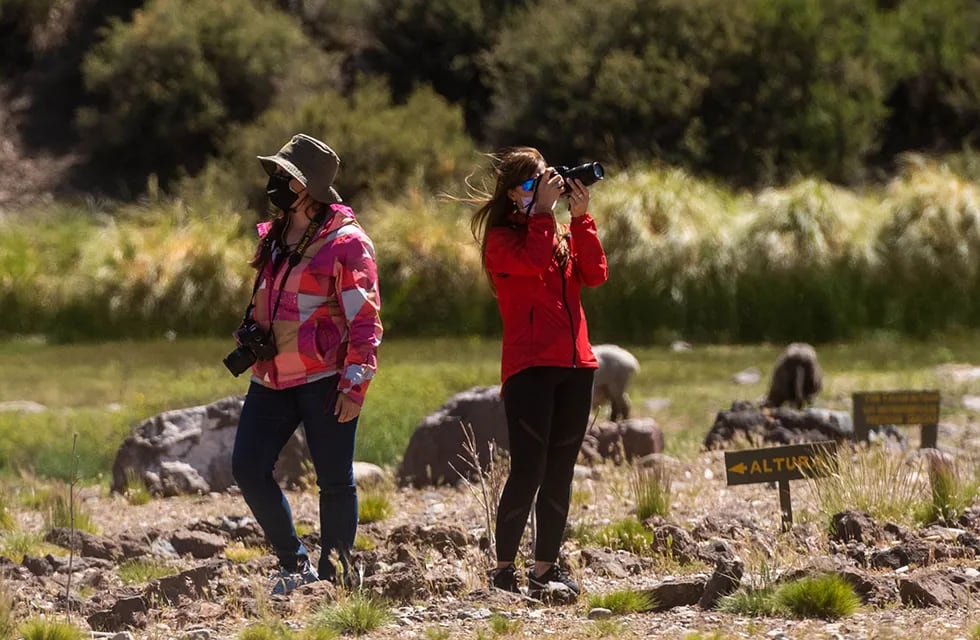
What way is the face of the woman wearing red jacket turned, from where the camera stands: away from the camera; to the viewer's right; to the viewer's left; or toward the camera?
to the viewer's right

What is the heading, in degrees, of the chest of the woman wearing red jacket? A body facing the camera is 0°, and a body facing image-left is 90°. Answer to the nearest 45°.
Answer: approximately 315°

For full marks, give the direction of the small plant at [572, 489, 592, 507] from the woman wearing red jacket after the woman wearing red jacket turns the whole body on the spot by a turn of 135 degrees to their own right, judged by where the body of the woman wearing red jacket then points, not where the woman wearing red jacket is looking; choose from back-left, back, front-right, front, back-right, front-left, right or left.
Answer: right

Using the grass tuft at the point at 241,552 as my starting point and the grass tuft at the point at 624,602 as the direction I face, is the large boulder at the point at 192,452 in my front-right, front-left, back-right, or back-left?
back-left

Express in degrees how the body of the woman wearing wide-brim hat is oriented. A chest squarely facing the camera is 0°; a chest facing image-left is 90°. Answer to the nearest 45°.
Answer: approximately 45°

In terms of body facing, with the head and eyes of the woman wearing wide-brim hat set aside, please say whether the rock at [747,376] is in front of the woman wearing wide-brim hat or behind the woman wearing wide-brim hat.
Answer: behind
